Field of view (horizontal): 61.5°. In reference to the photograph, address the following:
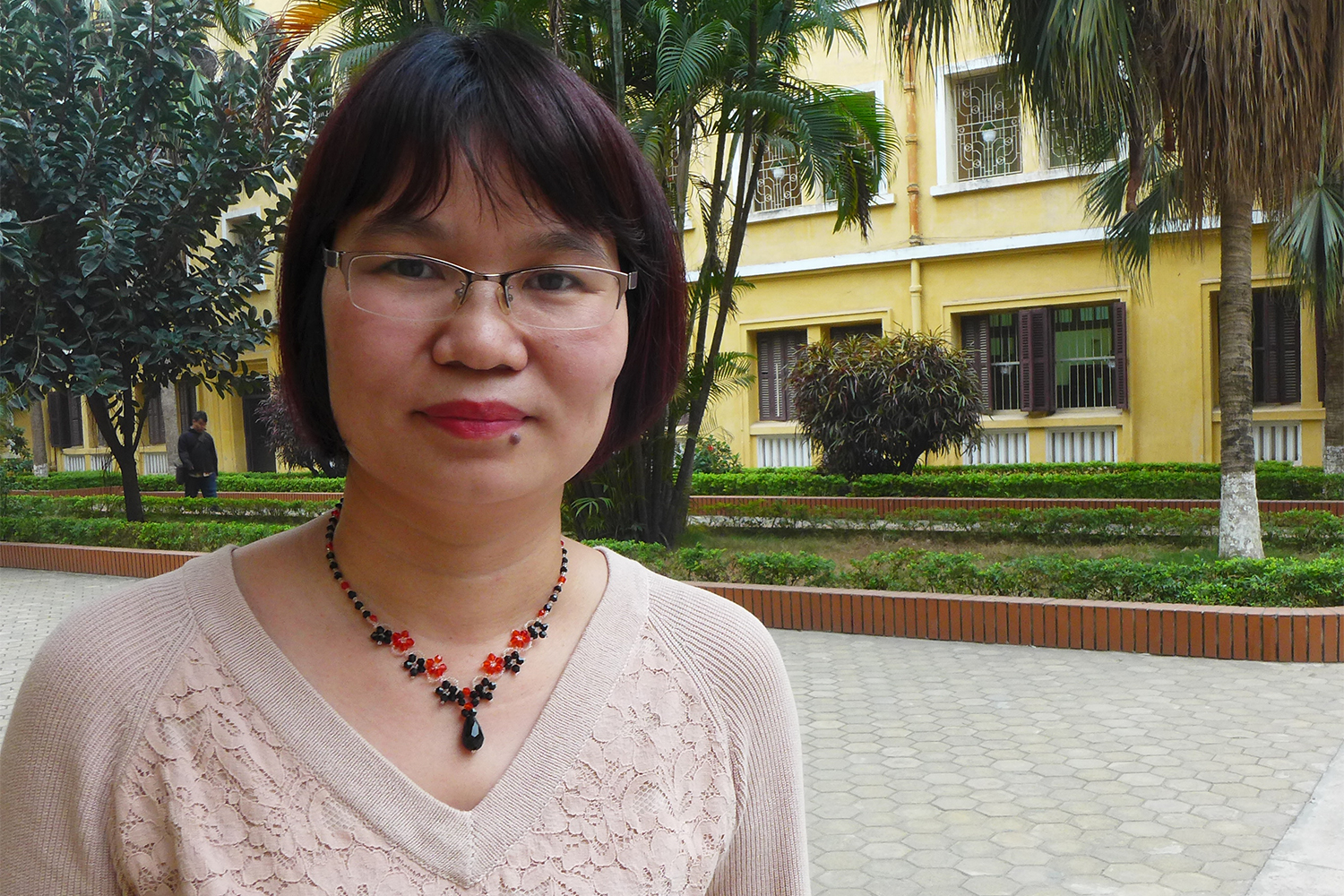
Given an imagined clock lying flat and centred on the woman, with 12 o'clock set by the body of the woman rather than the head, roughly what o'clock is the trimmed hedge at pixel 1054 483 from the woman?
The trimmed hedge is roughly at 7 o'clock from the woman.

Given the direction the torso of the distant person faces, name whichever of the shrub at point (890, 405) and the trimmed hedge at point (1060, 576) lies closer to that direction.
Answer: the trimmed hedge

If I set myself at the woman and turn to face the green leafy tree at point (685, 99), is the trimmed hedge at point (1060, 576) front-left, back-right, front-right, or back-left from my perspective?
front-right

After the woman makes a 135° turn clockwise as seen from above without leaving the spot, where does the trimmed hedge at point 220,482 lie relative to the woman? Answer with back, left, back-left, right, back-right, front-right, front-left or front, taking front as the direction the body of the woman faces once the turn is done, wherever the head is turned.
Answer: front-right

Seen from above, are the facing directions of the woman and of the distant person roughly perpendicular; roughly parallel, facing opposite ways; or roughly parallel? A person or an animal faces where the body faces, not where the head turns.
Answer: roughly parallel

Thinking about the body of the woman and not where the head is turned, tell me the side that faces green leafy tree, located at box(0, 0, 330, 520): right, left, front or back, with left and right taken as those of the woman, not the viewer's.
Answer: back

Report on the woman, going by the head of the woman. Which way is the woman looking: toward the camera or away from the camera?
toward the camera

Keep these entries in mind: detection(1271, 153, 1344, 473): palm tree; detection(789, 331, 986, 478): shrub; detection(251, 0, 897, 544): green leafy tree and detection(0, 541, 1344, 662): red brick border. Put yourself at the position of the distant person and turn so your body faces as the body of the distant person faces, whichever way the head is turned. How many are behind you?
0

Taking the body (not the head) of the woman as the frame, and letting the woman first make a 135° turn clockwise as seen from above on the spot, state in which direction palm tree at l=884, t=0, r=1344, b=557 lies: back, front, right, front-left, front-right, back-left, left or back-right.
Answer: right

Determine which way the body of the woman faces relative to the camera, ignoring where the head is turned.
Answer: toward the camera

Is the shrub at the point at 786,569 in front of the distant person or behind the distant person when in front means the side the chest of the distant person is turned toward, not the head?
in front

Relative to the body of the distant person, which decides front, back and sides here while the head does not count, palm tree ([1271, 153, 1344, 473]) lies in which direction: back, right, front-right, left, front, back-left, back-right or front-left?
front-left

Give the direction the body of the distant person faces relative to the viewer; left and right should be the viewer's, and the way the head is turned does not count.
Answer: facing the viewer

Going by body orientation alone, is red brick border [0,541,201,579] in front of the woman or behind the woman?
behind

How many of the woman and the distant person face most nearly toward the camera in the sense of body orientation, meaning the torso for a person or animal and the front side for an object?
2

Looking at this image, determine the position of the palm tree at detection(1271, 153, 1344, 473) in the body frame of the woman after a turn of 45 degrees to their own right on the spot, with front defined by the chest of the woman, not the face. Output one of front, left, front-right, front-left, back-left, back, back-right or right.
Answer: back
